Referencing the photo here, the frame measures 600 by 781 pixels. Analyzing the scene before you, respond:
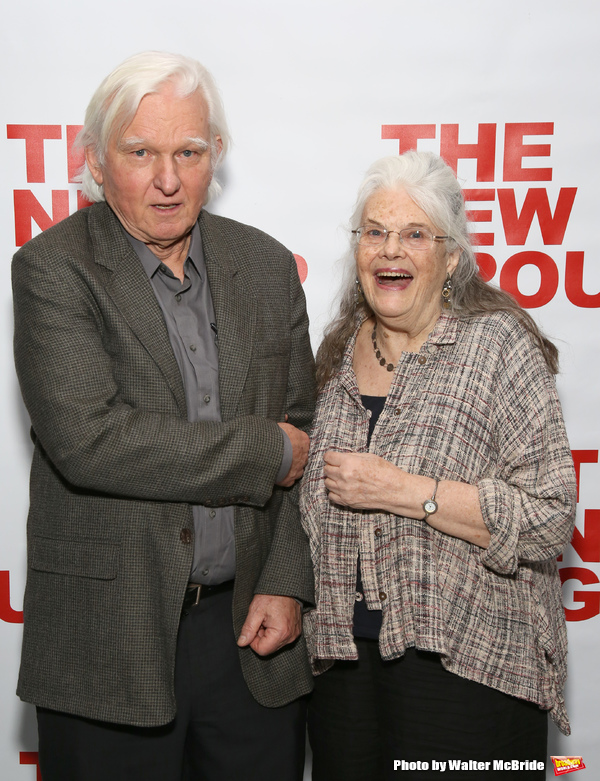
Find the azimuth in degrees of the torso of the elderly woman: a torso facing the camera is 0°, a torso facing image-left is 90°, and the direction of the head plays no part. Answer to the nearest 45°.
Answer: approximately 45°
